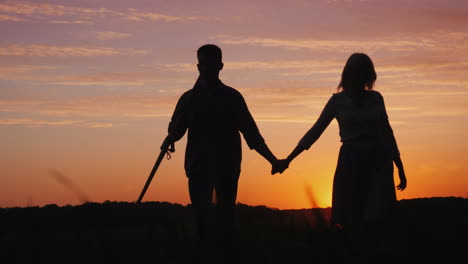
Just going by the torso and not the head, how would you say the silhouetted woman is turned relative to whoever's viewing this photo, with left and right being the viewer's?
facing away from the viewer

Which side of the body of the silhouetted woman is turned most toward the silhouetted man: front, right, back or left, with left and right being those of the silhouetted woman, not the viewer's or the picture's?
left
